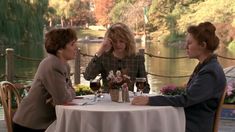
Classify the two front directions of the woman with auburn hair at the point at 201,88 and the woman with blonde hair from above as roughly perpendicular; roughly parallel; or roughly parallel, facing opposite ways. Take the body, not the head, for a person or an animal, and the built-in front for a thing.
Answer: roughly perpendicular

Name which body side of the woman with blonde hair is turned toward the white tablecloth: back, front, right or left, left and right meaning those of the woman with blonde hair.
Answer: front

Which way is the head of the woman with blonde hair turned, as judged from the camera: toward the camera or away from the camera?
toward the camera

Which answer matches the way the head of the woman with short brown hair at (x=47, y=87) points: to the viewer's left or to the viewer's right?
to the viewer's right

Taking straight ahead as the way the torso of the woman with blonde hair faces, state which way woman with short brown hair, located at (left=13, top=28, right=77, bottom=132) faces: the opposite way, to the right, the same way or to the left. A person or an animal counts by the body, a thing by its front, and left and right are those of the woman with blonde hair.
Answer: to the left

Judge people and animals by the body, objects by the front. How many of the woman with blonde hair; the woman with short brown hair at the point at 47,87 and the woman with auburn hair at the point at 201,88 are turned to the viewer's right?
1

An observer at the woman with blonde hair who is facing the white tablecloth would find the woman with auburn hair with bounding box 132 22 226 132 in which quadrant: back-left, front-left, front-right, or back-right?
front-left

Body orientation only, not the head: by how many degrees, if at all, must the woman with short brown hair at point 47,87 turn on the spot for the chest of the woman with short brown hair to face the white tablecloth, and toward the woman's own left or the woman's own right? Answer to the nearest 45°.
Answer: approximately 45° to the woman's own right

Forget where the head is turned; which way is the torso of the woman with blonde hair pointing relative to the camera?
toward the camera

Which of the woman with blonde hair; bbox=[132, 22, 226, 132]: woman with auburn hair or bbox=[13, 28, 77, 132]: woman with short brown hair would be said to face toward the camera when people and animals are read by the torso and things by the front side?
the woman with blonde hair

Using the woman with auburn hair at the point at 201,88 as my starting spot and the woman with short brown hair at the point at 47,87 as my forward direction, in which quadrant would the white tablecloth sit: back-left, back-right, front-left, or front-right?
front-left

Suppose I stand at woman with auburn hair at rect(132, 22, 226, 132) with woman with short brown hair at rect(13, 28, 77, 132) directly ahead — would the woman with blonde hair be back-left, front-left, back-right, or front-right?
front-right

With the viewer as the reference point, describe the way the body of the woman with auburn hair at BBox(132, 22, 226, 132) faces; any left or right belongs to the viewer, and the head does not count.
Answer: facing to the left of the viewer

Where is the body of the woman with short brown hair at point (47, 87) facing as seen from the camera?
to the viewer's right
